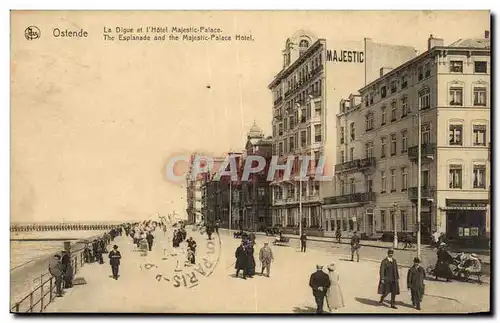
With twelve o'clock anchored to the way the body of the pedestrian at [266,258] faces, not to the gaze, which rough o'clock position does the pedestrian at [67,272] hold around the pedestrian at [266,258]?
the pedestrian at [67,272] is roughly at 3 o'clock from the pedestrian at [266,258].

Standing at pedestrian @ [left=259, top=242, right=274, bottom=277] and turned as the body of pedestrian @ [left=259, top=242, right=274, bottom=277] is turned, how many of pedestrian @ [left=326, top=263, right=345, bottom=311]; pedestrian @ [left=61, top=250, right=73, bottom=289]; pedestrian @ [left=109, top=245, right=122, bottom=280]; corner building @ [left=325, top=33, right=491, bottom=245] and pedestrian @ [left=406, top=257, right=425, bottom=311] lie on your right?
2
